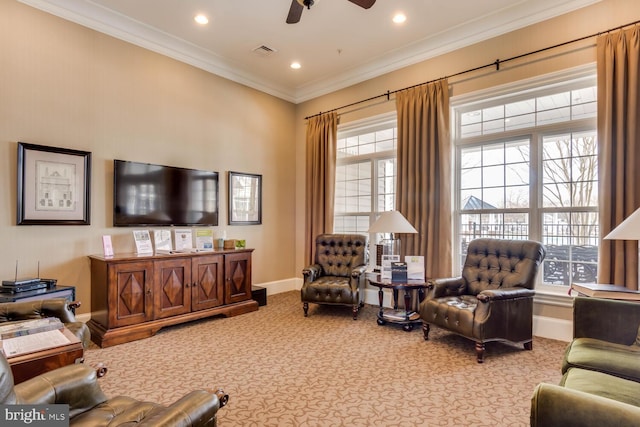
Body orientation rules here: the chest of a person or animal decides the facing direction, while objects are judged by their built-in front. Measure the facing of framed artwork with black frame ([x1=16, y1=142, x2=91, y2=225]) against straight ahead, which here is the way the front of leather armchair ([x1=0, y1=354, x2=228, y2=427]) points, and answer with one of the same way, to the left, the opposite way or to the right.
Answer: to the right

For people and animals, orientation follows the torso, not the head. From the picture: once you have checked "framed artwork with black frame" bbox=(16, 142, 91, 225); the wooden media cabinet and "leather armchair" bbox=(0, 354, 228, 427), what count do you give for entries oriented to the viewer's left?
0

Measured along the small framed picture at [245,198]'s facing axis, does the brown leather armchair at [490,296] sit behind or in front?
in front

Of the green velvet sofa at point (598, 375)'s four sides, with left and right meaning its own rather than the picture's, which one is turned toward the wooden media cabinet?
front

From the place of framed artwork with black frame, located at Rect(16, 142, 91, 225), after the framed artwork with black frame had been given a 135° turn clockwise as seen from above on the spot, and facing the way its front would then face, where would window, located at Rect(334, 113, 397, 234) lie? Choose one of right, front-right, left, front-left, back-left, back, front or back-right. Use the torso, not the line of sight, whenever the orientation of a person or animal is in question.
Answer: back

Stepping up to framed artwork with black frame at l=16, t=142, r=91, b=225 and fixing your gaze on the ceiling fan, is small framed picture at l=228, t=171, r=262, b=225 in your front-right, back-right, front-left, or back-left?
front-left

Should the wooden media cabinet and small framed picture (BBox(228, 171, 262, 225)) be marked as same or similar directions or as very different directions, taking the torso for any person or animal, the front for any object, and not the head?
same or similar directions

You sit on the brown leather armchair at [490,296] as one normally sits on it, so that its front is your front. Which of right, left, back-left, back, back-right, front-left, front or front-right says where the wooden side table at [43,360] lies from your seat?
front

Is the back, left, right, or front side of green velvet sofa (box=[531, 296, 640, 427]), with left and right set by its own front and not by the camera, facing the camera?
left

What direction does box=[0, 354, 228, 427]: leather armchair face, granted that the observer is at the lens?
facing away from the viewer and to the right of the viewer

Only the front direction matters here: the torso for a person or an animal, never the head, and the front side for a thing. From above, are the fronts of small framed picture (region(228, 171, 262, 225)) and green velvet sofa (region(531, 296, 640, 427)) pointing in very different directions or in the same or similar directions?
very different directions

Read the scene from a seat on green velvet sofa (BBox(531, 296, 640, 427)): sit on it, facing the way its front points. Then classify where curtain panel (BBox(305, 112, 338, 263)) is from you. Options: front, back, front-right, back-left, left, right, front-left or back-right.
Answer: front-right

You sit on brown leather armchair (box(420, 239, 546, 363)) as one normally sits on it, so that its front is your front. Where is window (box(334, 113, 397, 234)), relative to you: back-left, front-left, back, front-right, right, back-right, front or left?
right

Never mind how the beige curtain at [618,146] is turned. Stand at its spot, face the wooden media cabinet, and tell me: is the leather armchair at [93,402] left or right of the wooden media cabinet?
left

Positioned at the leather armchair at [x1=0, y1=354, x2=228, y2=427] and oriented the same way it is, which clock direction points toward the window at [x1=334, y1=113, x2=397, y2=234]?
The window is roughly at 12 o'clock from the leather armchair.

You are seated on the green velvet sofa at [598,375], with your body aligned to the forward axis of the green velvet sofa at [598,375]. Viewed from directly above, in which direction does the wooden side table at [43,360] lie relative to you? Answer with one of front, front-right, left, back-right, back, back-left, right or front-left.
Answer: front-left

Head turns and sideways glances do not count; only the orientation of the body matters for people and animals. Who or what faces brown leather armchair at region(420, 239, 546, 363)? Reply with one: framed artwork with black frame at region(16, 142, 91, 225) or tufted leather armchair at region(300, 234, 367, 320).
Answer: the framed artwork with black frame
